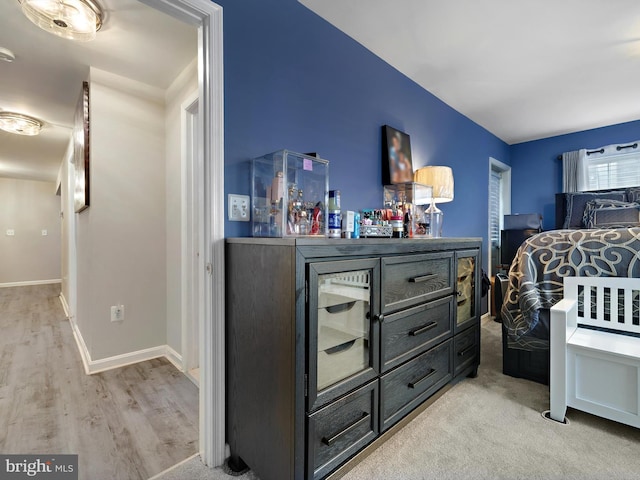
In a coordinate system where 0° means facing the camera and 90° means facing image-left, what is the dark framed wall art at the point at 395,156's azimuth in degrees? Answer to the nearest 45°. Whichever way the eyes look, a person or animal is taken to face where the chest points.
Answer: approximately 315°

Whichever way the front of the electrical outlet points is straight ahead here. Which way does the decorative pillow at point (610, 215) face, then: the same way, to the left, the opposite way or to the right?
to the right

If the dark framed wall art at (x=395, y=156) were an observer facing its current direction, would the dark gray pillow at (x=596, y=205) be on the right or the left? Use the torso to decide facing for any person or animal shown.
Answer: on its left

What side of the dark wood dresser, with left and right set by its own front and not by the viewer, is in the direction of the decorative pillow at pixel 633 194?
left

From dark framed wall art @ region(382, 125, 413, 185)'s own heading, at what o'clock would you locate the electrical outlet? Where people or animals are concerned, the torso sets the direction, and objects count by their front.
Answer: The electrical outlet is roughly at 4 o'clock from the dark framed wall art.

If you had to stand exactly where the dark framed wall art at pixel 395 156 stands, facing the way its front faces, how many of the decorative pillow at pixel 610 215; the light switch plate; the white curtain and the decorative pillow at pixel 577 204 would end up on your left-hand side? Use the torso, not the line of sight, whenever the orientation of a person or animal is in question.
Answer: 3
